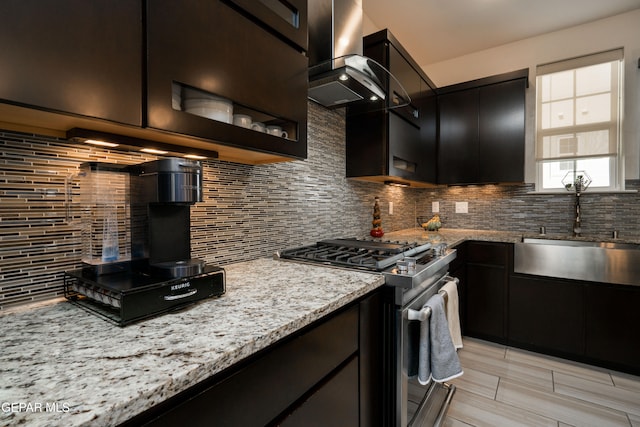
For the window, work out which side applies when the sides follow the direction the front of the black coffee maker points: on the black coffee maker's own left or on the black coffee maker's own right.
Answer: on the black coffee maker's own left

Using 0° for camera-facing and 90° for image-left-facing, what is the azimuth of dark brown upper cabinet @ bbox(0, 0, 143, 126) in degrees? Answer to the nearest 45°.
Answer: approximately 315°

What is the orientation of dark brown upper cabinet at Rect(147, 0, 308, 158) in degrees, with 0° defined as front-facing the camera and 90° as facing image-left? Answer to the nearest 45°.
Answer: approximately 315°

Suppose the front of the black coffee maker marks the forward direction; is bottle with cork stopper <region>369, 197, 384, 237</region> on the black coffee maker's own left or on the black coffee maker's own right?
on the black coffee maker's own left

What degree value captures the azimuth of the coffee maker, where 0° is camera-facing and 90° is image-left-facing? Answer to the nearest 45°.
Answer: approximately 315°

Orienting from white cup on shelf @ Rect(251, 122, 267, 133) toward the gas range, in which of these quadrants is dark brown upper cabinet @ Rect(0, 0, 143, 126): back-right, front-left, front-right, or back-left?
back-right
